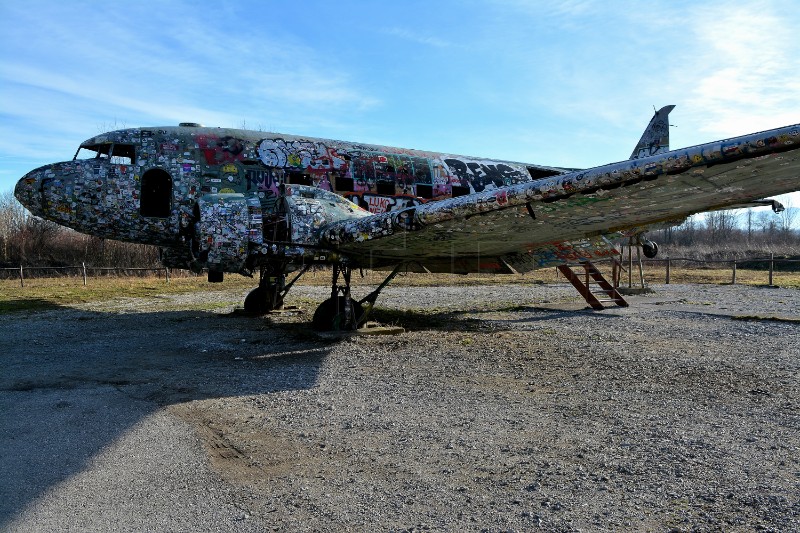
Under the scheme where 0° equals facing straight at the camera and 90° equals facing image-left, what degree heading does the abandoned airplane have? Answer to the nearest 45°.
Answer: approximately 45°
